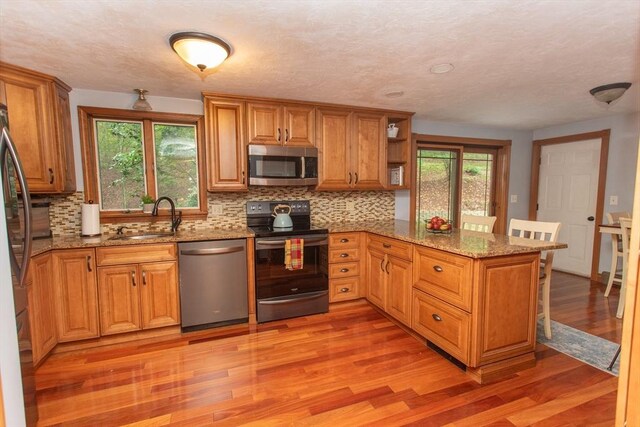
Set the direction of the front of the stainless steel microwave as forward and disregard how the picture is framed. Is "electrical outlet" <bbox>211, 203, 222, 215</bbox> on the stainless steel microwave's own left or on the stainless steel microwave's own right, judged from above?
on the stainless steel microwave's own right

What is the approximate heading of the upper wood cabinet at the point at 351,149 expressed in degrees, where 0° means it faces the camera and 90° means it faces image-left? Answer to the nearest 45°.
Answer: approximately 0°

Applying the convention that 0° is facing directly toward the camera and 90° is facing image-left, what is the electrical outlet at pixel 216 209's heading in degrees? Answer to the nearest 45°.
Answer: approximately 0°

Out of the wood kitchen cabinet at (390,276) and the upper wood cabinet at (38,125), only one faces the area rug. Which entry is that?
the upper wood cabinet

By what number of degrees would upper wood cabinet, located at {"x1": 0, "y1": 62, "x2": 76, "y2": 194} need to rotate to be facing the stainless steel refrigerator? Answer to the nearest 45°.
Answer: approximately 45° to its right

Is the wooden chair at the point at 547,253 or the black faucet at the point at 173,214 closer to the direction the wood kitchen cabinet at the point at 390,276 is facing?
the black faucet
